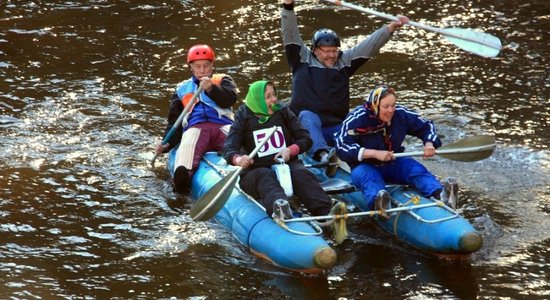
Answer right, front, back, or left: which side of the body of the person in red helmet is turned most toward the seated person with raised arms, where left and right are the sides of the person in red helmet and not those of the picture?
left

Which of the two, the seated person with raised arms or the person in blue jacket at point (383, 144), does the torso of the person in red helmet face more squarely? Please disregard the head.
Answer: the person in blue jacket

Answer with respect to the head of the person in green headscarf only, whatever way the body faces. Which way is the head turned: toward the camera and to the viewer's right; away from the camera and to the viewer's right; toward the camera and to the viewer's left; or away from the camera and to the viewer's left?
toward the camera and to the viewer's right

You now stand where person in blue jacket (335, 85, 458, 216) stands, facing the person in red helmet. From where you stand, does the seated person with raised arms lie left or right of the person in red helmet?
right

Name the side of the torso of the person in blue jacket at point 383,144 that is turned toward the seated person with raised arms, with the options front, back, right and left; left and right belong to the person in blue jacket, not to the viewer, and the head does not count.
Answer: back

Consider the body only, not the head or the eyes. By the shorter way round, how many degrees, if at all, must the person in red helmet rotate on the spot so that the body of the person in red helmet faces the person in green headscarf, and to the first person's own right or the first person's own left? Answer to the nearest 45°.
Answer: approximately 45° to the first person's own left

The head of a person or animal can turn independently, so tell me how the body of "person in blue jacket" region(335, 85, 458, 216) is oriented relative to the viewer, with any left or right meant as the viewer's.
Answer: facing the viewer and to the right of the viewer

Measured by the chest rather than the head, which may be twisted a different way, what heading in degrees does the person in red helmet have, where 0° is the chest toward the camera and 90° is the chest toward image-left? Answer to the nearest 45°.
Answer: approximately 0°

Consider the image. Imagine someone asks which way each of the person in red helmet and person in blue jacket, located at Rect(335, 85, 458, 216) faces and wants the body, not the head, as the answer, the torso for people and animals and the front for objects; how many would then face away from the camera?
0
